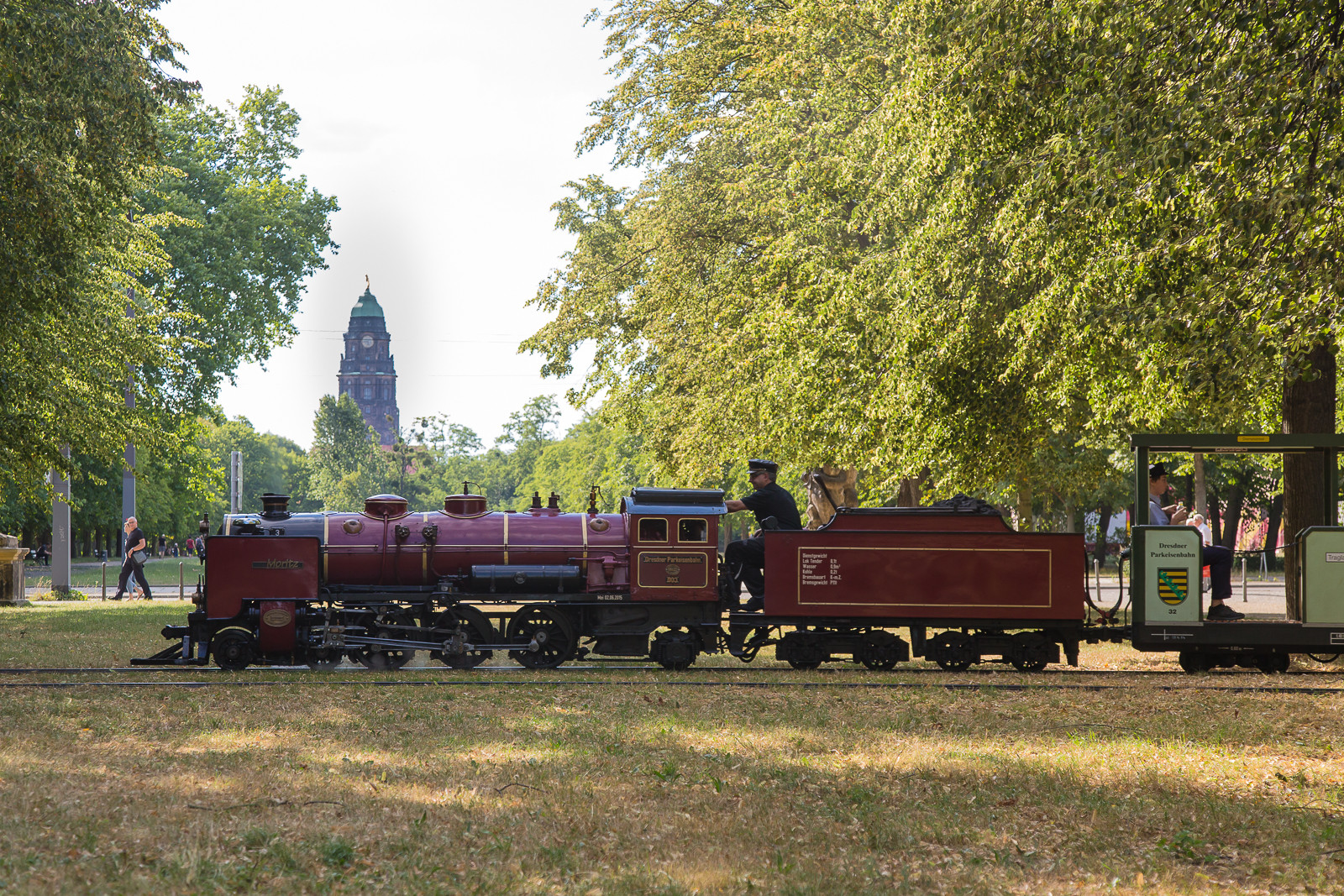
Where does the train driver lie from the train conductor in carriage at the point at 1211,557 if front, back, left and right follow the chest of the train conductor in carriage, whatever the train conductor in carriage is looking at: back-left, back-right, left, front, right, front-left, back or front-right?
back

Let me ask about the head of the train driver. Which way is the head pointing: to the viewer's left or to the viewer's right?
to the viewer's left

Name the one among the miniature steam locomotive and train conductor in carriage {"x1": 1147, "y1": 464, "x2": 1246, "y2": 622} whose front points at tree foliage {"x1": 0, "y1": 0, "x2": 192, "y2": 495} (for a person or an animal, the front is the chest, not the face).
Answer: the miniature steam locomotive

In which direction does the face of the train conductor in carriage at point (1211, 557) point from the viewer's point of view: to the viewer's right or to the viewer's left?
to the viewer's right

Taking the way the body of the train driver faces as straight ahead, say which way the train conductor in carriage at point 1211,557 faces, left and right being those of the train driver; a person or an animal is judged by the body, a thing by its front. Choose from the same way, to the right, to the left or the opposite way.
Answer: the opposite way

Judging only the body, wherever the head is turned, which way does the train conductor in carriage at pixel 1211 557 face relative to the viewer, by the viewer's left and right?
facing to the right of the viewer

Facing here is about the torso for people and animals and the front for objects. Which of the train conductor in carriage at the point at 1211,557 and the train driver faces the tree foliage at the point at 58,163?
the train driver

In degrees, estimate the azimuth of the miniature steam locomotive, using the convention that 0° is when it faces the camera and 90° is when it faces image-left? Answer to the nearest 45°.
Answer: approximately 90°

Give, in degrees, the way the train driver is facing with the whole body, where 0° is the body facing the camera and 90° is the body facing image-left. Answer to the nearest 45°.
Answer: approximately 90°

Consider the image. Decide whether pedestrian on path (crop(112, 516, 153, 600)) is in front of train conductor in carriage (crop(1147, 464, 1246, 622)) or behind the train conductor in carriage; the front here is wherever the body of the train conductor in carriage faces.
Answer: behind

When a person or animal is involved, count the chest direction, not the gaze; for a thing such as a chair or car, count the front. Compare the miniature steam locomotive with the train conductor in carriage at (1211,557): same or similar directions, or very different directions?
very different directions
